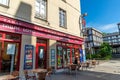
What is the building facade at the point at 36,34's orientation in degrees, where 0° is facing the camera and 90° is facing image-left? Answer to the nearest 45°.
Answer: approximately 315°
